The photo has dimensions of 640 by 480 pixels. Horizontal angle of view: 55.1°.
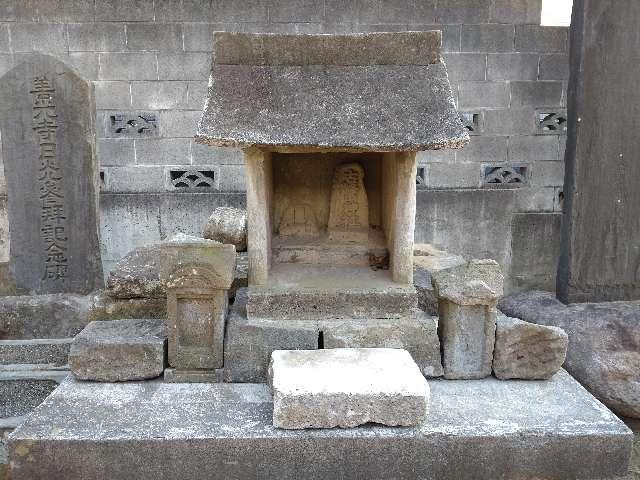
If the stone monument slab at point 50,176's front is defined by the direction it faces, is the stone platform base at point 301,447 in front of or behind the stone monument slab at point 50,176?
in front

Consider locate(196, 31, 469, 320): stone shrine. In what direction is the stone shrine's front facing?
toward the camera

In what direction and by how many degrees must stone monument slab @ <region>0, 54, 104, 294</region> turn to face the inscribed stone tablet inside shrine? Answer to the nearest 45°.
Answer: approximately 45° to its left

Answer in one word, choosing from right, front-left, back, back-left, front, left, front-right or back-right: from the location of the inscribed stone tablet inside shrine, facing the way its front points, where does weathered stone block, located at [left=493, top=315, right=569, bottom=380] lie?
front-left

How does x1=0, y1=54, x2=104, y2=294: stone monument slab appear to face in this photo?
toward the camera

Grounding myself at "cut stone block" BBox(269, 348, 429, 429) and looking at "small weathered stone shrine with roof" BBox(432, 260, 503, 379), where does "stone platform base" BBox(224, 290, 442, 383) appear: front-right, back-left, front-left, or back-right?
front-left

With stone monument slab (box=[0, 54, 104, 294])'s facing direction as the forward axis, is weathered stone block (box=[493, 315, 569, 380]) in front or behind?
in front

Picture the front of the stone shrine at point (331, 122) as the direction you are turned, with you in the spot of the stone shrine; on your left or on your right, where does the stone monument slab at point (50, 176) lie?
on your right

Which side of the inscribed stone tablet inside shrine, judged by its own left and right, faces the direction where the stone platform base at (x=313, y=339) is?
front

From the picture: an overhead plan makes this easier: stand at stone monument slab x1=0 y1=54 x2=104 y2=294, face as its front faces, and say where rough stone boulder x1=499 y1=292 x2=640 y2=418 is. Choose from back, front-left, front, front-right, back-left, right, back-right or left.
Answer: front-left

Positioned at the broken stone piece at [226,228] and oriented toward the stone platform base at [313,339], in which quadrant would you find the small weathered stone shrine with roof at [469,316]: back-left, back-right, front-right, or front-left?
front-left

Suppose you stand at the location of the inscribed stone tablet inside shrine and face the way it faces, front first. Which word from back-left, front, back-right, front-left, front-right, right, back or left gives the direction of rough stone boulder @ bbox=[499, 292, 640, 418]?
left

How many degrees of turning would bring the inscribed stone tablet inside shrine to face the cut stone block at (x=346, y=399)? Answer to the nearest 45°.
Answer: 0° — it already faces it
